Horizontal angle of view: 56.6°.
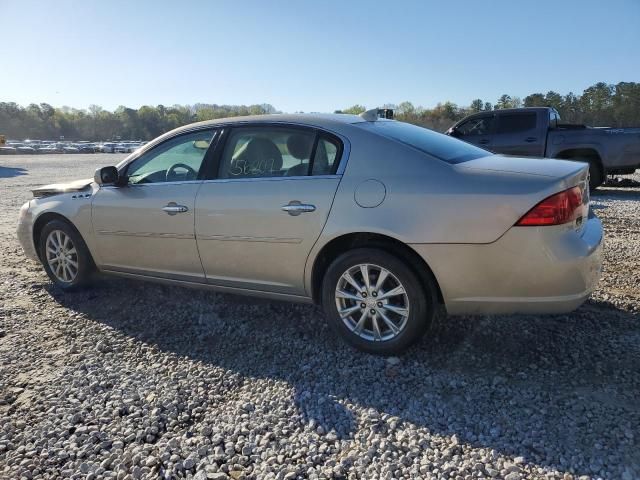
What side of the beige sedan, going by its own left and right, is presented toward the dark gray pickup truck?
right

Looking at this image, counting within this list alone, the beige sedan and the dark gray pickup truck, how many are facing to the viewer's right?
0

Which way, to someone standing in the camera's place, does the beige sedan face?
facing away from the viewer and to the left of the viewer

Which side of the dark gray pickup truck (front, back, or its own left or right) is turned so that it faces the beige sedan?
left

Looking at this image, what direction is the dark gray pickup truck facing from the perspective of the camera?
to the viewer's left
